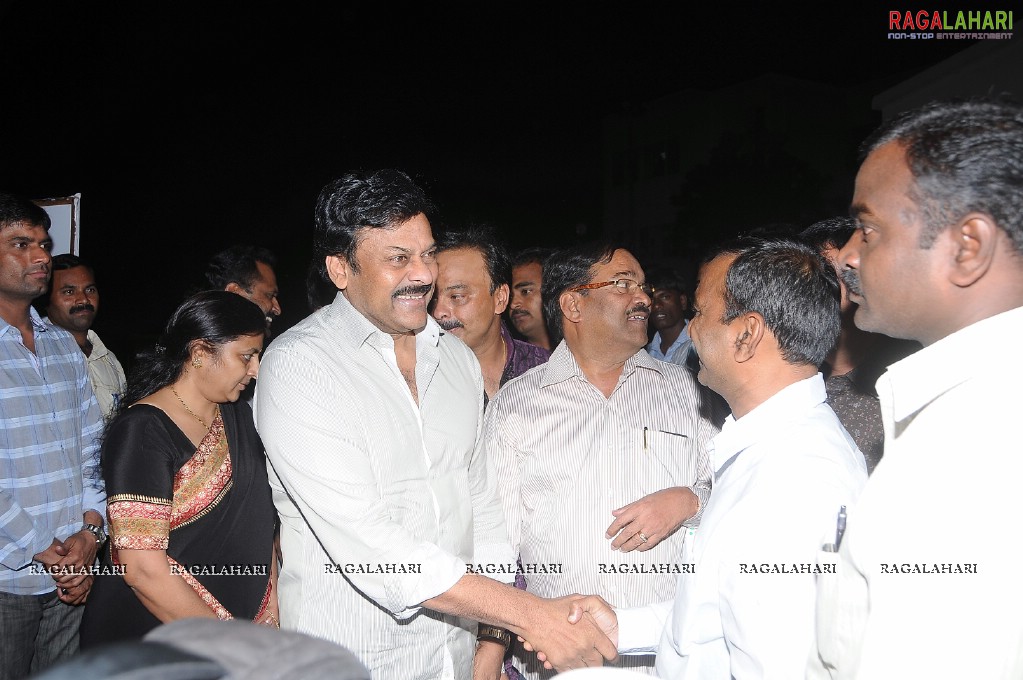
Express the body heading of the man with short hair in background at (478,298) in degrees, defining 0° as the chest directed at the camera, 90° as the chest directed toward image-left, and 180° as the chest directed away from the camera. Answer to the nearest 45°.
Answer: approximately 45°

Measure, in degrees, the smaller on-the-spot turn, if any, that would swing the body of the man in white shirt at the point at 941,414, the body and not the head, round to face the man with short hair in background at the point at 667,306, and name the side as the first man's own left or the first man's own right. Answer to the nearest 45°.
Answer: approximately 90° to the first man's own right

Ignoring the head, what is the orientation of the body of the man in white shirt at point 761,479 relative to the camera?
to the viewer's left

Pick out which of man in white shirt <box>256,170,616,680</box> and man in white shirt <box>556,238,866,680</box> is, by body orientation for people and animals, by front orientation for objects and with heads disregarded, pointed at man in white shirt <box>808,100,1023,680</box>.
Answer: man in white shirt <box>256,170,616,680</box>

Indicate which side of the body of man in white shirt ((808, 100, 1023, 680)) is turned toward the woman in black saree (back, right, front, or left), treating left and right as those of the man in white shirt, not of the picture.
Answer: front

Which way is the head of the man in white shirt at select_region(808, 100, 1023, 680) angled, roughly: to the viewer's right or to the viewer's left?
to the viewer's left

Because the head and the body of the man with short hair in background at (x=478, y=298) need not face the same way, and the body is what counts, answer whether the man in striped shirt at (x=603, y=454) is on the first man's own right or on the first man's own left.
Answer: on the first man's own left

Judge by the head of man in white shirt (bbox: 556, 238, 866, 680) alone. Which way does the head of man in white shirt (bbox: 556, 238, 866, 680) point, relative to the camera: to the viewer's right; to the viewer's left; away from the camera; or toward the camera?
to the viewer's left

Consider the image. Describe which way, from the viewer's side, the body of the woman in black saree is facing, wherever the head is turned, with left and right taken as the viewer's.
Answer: facing the viewer and to the right of the viewer

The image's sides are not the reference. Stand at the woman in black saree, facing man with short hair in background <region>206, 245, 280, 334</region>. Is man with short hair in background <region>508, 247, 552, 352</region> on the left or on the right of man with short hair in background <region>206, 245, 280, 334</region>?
right

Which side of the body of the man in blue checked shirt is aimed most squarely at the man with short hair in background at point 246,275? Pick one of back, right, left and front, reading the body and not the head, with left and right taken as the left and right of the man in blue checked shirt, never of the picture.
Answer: left

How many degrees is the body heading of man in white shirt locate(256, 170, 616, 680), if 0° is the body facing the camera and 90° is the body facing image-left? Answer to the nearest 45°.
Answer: approximately 315°

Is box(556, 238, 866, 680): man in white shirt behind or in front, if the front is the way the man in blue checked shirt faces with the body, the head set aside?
in front

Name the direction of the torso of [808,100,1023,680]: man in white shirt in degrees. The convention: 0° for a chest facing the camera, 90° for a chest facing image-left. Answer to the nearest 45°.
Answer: approximately 90°
